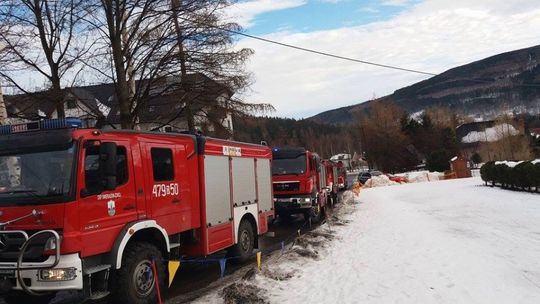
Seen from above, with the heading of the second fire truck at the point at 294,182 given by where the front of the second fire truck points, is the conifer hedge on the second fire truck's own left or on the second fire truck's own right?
on the second fire truck's own left

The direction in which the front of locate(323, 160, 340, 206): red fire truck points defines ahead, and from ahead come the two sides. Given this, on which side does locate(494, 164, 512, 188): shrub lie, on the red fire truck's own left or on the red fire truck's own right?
on the red fire truck's own left

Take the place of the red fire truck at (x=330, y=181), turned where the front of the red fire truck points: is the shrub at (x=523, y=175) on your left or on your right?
on your left

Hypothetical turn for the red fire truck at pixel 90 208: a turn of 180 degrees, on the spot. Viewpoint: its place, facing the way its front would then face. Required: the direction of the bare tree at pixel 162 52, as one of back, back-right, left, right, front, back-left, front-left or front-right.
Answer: front-left

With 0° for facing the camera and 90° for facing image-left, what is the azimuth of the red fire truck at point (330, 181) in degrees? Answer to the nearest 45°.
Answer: approximately 45°

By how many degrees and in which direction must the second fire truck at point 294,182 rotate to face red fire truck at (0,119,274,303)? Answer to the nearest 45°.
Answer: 0° — it already faces it

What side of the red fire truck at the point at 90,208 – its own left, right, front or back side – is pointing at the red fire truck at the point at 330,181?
back

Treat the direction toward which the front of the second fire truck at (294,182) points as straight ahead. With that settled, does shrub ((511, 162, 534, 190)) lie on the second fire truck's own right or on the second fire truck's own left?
on the second fire truck's own left

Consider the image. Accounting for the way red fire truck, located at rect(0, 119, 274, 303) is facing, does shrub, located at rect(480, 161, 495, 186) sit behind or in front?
behind

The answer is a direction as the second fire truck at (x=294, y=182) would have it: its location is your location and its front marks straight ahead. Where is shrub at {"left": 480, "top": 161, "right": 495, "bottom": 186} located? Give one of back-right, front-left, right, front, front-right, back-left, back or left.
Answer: back-left

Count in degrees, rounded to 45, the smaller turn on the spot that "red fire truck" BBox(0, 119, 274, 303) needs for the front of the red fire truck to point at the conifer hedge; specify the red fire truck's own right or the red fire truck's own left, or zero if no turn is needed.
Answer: approximately 180°

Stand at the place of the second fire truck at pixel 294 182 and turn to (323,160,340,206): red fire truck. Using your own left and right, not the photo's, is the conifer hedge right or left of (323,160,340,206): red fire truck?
right

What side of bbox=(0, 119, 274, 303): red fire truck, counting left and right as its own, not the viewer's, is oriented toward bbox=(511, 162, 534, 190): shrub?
back
